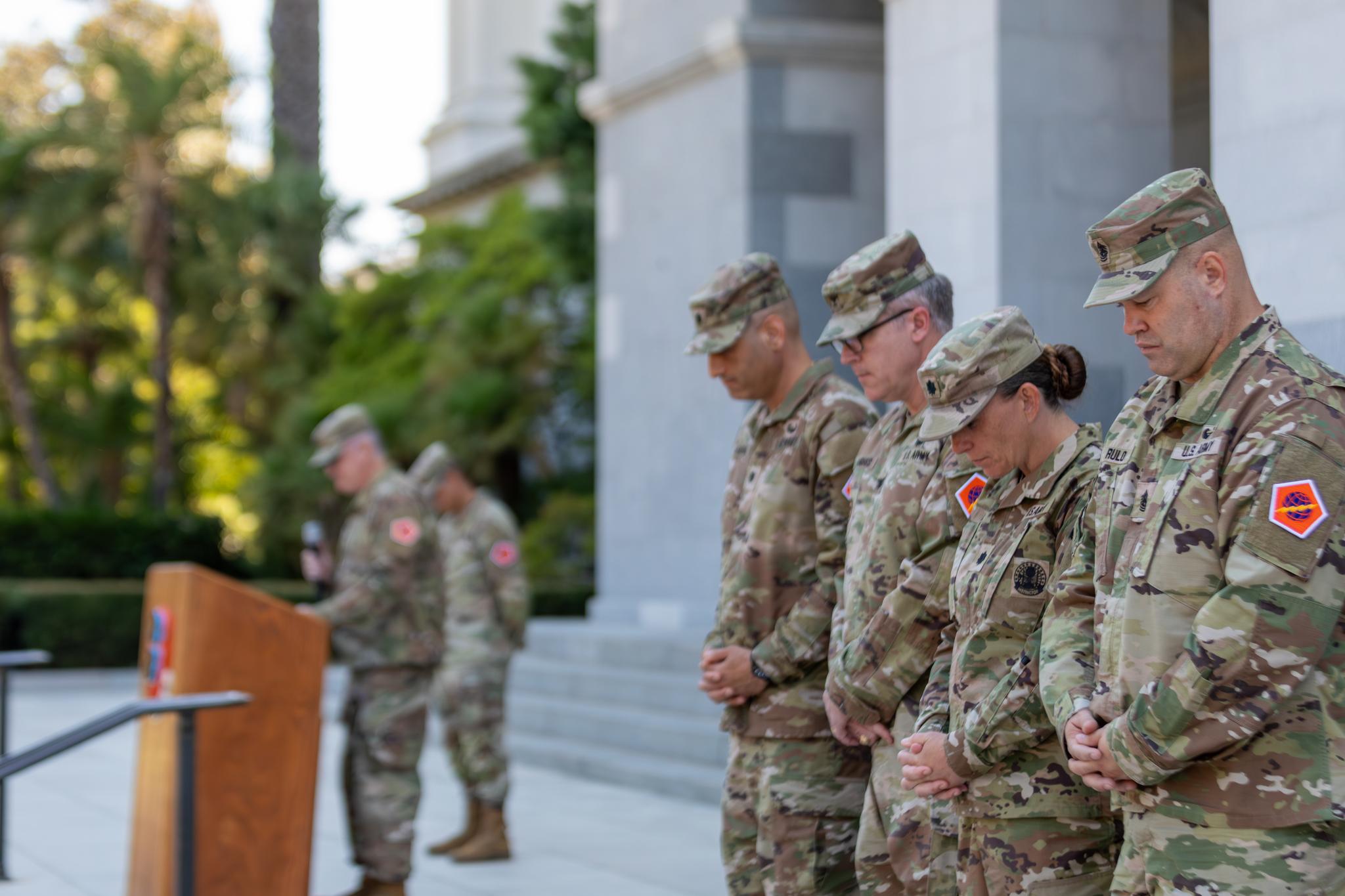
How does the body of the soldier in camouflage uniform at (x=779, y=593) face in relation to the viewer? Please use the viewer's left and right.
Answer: facing the viewer and to the left of the viewer

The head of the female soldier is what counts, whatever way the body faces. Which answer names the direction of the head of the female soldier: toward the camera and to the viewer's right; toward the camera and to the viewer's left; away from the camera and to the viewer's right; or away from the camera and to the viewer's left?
toward the camera and to the viewer's left

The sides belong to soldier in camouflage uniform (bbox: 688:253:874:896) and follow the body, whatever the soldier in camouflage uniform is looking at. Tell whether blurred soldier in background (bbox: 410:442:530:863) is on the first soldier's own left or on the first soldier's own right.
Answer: on the first soldier's own right

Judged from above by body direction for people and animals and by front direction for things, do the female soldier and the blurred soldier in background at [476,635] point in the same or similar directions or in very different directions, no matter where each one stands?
same or similar directions

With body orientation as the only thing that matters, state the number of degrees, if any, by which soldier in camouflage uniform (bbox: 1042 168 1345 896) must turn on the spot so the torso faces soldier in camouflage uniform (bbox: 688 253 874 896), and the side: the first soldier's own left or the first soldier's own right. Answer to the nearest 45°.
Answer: approximately 90° to the first soldier's own right

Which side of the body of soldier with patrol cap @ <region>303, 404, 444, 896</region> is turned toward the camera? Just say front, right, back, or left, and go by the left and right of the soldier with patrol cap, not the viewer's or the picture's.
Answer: left

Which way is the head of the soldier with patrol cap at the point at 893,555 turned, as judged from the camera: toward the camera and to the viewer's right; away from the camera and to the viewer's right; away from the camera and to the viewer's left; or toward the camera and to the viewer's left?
toward the camera and to the viewer's left

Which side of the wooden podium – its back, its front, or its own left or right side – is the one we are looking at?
left

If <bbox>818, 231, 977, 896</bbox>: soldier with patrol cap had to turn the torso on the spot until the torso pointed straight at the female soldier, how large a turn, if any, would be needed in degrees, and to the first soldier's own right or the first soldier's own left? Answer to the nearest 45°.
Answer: approximately 90° to the first soldier's own left

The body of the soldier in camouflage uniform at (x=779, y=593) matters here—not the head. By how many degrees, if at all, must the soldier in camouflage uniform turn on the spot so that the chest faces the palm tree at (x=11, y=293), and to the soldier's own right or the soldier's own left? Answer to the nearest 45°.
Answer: approximately 90° to the soldier's own right

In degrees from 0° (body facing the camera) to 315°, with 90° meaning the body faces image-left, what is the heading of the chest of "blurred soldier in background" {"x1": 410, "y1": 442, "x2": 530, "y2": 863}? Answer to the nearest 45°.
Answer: approximately 90°

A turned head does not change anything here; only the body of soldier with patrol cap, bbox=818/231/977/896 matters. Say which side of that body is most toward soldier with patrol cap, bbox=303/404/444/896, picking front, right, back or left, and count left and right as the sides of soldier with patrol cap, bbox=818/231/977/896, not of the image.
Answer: right

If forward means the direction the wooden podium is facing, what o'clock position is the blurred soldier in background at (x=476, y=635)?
The blurred soldier in background is roughly at 4 o'clock from the wooden podium.

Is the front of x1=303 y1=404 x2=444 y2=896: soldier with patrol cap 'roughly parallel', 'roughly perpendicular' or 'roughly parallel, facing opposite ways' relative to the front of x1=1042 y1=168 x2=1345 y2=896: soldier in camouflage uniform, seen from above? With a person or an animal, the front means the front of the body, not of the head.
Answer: roughly parallel

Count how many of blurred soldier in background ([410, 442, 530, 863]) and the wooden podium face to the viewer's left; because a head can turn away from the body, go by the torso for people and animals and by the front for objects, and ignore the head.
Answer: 2
